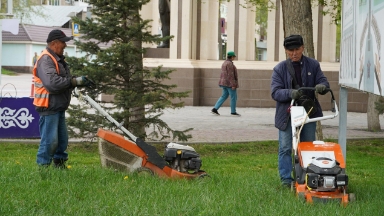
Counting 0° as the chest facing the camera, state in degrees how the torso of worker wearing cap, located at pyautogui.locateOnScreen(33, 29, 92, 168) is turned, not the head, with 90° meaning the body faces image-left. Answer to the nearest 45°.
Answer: approximately 270°

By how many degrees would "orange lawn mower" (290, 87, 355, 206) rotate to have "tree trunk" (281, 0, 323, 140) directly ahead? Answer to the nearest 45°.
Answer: approximately 180°

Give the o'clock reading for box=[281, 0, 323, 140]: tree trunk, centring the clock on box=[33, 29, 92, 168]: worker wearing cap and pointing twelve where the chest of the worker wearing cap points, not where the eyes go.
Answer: The tree trunk is roughly at 11 o'clock from the worker wearing cap.

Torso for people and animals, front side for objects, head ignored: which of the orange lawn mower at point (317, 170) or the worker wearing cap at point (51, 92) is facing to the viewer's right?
the worker wearing cap

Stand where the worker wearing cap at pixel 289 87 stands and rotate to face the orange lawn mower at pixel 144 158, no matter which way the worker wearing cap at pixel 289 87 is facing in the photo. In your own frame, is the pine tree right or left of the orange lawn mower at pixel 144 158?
right

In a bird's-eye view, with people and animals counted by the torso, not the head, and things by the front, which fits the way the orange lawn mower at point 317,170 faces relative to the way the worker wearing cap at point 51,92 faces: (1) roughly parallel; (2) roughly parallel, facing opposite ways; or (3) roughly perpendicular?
roughly perpendicular

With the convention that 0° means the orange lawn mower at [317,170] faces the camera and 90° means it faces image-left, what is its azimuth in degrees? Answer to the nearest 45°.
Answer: approximately 0°

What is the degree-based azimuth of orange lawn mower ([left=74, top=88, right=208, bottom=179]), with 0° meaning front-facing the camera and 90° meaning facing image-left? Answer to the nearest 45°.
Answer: approximately 270°

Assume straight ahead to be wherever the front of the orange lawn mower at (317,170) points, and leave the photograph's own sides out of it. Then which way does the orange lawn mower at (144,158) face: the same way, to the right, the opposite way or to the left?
to the left

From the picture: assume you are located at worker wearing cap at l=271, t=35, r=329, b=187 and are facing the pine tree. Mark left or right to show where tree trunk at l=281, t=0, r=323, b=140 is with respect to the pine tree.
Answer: right

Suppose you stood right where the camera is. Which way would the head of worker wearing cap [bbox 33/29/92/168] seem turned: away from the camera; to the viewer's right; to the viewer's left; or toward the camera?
to the viewer's right

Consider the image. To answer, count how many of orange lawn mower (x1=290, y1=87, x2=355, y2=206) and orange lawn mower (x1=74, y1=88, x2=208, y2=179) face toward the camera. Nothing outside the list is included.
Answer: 1
